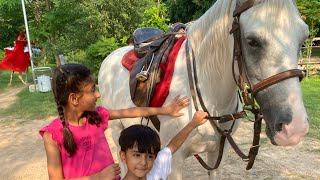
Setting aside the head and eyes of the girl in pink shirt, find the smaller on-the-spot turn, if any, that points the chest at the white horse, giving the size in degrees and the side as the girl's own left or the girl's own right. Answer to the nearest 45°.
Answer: approximately 45° to the girl's own left

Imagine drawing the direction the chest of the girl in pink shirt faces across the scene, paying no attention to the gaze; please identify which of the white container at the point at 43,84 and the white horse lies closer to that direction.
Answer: the white horse

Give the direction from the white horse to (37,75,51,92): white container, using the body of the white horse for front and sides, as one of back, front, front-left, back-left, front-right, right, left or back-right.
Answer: back

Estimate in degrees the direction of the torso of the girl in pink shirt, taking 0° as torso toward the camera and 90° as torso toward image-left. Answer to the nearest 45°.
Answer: approximately 315°

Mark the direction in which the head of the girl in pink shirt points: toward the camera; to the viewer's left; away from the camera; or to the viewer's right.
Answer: to the viewer's right

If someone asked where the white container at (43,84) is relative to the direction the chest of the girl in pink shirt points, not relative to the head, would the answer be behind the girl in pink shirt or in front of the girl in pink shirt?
behind

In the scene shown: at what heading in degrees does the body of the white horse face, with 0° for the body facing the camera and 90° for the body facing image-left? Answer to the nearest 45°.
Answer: approximately 315°
